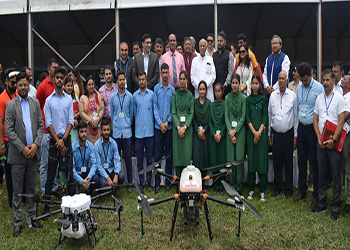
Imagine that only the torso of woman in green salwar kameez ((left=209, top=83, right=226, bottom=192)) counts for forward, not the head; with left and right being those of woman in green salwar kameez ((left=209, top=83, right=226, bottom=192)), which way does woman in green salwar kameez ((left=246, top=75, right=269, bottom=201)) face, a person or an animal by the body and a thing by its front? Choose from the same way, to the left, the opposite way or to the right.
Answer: the same way

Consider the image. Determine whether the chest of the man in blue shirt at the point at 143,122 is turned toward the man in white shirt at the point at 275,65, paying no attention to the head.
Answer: no

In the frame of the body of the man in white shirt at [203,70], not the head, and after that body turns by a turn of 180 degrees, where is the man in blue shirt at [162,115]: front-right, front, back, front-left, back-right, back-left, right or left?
back-left

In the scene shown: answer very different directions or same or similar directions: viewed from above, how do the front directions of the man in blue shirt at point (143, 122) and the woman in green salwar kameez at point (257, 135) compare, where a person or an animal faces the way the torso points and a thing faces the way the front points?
same or similar directions

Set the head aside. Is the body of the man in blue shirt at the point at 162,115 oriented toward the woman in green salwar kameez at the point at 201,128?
no

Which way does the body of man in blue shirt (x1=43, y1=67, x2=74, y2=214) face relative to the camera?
toward the camera

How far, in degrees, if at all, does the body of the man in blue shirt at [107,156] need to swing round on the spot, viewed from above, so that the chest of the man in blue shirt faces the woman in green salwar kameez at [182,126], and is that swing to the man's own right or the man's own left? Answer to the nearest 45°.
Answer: approximately 90° to the man's own left

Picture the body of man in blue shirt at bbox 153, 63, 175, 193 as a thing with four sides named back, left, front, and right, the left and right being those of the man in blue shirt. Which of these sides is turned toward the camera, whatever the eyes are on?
front

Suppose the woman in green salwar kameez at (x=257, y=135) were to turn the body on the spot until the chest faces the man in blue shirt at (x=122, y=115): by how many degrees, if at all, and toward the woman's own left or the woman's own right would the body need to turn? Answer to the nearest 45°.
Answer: approximately 90° to the woman's own right

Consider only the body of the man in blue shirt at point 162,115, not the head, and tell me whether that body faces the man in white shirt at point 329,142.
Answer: no

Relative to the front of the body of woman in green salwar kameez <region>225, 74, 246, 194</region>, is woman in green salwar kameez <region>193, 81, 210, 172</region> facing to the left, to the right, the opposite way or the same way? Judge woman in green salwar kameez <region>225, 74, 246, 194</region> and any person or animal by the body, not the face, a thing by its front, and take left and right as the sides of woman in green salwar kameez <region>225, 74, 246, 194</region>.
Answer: the same way

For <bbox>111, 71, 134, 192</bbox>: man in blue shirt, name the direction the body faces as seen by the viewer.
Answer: toward the camera

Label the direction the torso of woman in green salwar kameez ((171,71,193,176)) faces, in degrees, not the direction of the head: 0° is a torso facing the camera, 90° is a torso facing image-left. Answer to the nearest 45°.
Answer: approximately 0°

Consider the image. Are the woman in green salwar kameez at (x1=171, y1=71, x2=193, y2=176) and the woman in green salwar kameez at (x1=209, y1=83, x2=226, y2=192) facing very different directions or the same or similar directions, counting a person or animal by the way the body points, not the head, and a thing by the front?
same or similar directions
